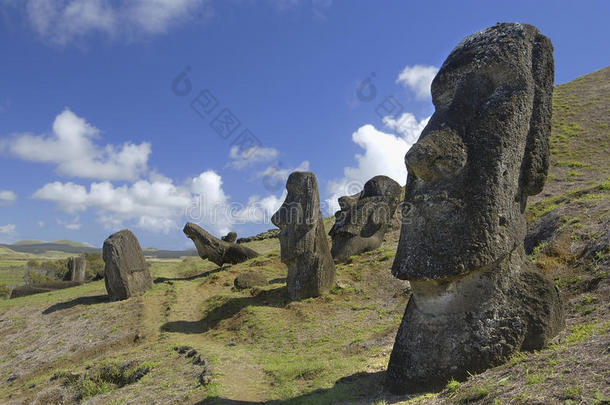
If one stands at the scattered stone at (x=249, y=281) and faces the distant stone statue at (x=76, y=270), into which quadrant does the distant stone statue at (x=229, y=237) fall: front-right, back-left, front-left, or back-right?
front-right

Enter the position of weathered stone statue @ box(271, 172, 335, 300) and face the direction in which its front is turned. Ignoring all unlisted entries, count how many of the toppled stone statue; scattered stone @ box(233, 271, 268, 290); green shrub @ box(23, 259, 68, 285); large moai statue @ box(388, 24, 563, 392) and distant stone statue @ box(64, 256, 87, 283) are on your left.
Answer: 1

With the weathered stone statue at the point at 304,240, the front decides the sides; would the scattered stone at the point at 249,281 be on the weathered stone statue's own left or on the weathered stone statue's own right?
on the weathered stone statue's own right

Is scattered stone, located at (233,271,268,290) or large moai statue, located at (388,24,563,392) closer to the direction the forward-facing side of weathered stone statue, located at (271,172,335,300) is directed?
the scattered stone

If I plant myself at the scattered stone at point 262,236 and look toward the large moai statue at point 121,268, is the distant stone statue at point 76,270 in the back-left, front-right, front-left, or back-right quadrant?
front-right

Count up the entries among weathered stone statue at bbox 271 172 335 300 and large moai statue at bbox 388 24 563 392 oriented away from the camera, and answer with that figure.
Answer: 0

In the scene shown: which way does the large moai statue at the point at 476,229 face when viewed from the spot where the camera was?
facing the viewer and to the left of the viewer

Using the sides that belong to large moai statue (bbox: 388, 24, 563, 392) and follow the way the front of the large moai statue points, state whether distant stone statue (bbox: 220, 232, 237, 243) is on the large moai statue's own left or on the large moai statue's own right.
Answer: on the large moai statue's own right

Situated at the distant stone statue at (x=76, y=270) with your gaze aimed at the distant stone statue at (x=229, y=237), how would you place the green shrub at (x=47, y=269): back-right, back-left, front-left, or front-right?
back-left

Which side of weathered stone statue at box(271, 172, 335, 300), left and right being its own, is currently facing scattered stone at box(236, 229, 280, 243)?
right

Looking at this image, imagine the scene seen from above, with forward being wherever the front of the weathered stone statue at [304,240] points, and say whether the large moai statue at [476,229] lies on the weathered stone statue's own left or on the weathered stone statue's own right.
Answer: on the weathered stone statue's own left

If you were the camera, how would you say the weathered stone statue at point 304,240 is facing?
facing to the left of the viewer

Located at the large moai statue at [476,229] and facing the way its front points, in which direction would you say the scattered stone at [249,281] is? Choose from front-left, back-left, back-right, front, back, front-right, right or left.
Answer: right

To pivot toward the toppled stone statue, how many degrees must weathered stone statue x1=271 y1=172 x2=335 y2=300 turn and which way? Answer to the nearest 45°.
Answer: approximately 45° to its right

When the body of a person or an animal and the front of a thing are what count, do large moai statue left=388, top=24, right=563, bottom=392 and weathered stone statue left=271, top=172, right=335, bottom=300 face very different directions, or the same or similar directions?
same or similar directions
